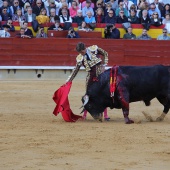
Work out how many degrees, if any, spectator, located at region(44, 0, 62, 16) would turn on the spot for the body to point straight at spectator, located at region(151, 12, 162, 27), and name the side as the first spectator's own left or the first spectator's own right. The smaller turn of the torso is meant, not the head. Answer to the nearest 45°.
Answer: approximately 90° to the first spectator's own left

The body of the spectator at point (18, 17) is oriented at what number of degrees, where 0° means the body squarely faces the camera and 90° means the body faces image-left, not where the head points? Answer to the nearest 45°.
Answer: approximately 0°

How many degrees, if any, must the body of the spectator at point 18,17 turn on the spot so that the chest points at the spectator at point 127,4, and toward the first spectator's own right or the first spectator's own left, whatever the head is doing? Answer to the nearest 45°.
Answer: approximately 90° to the first spectator's own left

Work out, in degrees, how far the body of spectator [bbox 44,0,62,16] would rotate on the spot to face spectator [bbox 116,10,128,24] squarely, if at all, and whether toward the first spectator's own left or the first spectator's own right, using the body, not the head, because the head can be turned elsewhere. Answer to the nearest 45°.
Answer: approximately 90° to the first spectator's own left

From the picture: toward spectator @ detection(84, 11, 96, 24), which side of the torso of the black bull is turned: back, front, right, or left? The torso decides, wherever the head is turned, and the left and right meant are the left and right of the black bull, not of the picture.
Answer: right

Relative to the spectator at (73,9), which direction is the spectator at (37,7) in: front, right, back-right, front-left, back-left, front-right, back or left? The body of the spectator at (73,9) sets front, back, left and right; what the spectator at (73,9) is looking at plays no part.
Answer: right

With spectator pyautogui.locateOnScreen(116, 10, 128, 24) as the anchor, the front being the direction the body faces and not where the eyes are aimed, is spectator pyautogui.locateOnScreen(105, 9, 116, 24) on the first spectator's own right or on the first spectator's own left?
on the first spectator's own right

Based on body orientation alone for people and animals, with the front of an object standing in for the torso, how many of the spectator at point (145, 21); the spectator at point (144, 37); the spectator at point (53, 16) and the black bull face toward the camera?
3

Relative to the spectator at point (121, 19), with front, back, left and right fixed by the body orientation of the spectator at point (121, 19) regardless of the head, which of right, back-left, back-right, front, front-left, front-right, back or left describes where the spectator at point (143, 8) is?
left

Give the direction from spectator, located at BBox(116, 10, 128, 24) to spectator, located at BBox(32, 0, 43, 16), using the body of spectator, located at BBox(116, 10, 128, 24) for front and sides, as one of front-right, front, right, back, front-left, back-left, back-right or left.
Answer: right

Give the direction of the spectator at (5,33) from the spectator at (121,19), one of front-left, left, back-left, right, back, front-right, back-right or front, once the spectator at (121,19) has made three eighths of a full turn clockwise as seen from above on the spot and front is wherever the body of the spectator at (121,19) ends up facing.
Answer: front-left

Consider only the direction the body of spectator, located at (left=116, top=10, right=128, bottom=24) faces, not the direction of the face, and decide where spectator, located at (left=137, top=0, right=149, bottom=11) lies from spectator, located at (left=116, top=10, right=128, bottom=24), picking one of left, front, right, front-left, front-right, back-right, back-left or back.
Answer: left

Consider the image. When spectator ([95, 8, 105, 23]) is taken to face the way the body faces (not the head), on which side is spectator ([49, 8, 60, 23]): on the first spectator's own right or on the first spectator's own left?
on the first spectator's own right

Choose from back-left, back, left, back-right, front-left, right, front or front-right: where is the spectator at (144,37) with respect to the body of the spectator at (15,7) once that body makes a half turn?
right
